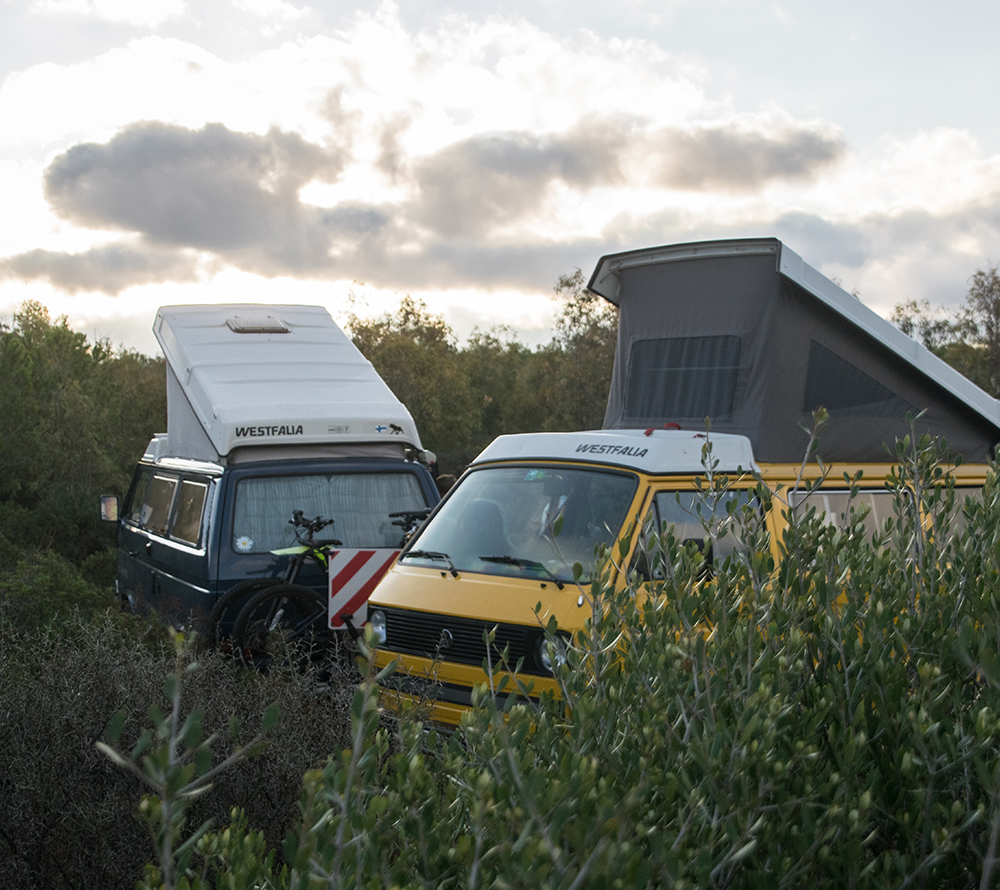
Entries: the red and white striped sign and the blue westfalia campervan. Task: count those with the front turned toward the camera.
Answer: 1

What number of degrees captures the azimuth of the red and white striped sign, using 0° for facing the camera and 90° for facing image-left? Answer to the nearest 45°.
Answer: approximately 0°

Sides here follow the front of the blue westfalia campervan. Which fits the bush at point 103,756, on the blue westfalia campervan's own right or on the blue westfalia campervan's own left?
on the blue westfalia campervan's own left

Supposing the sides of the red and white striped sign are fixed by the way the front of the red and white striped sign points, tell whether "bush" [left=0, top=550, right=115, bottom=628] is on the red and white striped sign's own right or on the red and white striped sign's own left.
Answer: on the red and white striped sign's own right

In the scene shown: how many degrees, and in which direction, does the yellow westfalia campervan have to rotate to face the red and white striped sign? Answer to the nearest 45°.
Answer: approximately 45° to its right

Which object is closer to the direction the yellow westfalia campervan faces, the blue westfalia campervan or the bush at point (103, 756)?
the bush

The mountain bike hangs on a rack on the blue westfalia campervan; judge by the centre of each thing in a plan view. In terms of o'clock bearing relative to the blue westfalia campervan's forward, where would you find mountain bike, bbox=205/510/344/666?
The mountain bike is roughly at 7 o'clock from the blue westfalia campervan.

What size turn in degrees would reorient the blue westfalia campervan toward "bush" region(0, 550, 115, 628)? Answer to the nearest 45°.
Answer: approximately 90° to its left

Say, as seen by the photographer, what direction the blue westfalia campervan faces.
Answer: facing away from the viewer and to the left of the viewer
